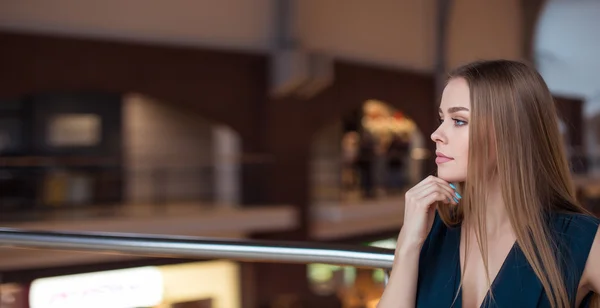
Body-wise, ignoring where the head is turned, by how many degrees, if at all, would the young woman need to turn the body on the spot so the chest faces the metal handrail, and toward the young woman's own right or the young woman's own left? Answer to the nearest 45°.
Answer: approximately 45° to the young woman's own right

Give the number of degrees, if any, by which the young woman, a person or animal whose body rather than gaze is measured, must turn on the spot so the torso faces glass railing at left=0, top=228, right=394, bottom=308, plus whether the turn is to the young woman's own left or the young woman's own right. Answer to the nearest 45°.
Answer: approximately 90° to the young woman's own right

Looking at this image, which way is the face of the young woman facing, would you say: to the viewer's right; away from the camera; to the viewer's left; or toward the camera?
to the viewer's left

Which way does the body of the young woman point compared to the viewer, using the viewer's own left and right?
facing the viewer and to the left of the viewer
